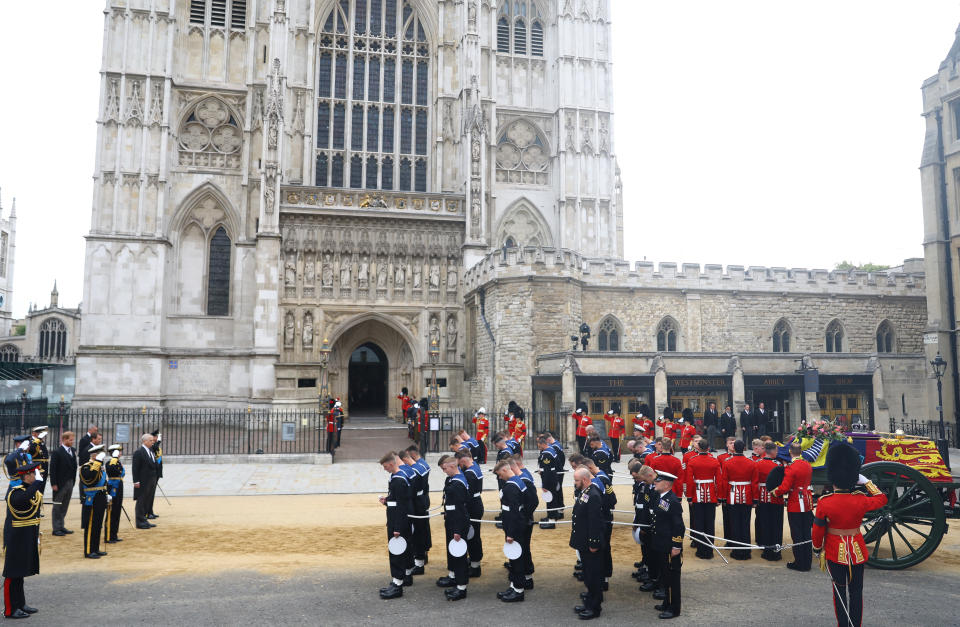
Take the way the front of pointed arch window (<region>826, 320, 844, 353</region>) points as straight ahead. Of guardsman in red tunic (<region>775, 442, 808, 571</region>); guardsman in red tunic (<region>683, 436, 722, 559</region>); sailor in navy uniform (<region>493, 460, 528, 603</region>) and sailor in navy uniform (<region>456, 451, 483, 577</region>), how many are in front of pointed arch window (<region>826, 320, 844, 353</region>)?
4

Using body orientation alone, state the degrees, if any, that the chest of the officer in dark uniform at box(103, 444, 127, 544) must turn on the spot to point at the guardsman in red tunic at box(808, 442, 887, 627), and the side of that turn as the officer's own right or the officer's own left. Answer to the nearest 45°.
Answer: approximately 45° to the officer's own right

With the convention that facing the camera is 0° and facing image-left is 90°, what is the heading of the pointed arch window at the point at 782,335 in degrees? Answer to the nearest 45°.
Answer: approximately 0°

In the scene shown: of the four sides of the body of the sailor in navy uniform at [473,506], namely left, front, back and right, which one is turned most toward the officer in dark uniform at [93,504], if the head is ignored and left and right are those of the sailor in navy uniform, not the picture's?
front

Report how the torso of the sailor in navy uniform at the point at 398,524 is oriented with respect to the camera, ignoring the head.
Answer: to the viewer's left

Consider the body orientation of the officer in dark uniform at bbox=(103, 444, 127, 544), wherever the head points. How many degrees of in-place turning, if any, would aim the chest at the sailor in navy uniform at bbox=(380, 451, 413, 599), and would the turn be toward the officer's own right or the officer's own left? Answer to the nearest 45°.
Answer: approximately 45° to the officer's own right

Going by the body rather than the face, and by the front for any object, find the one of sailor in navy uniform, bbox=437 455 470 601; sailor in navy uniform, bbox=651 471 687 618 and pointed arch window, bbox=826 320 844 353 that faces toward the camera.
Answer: the pointed arch window

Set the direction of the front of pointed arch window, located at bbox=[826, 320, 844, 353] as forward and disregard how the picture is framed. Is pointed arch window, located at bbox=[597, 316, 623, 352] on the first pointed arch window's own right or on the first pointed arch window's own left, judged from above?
on the first pointed arch window's own right

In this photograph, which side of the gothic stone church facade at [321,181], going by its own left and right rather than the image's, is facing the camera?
front

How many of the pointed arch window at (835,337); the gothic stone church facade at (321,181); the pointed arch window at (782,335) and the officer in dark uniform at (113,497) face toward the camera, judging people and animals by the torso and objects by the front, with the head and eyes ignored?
3

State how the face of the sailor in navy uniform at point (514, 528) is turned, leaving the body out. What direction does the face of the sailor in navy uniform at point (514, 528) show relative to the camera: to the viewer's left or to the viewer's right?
to the viewer's left
